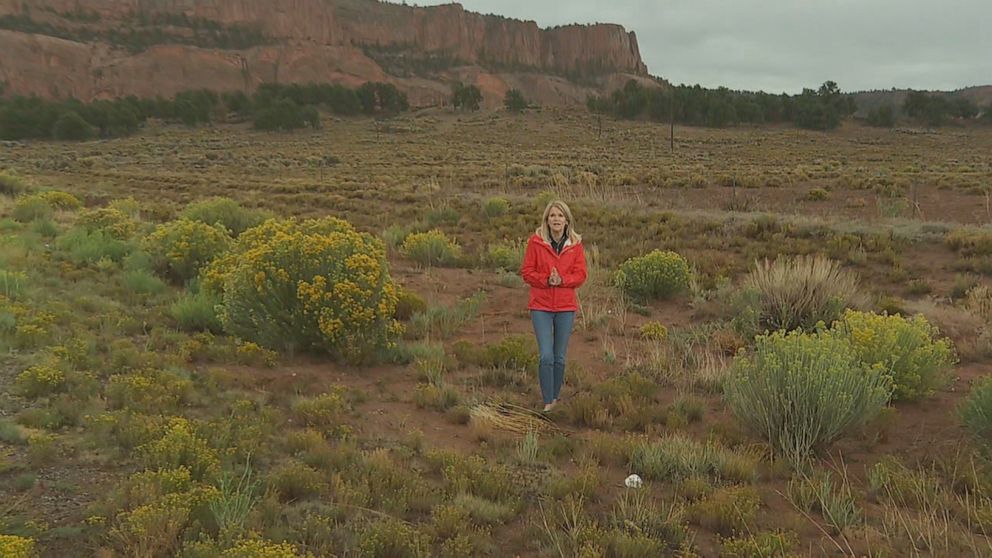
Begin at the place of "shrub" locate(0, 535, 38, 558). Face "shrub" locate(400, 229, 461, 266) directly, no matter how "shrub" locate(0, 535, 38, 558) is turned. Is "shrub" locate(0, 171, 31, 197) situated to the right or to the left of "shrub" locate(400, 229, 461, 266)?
left

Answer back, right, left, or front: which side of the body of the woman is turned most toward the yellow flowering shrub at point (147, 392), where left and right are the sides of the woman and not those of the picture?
right

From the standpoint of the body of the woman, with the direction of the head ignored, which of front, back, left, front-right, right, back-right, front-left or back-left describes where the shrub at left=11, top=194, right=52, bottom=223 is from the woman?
back-right

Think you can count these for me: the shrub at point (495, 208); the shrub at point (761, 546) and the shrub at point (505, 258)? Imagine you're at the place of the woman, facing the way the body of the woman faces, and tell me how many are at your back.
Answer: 2

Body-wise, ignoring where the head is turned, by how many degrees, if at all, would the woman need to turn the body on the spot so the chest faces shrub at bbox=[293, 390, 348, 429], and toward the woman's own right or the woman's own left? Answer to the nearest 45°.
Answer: approximately 45° to the woman's own right

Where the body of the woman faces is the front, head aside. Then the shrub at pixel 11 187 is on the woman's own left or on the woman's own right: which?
on the woman's own right

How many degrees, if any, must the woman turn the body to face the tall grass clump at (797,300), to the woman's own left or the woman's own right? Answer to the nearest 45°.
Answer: approximately 135° to the woman's own left

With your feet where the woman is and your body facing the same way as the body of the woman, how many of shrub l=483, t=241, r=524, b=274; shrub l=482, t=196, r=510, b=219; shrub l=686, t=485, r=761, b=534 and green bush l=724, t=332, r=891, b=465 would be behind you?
2

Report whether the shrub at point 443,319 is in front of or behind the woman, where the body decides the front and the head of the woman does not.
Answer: behind

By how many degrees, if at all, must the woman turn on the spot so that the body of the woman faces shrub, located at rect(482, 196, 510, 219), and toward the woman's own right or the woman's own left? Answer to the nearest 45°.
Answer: approximately 180°

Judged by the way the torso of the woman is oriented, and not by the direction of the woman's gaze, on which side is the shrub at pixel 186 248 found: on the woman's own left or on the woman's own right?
on the woman's own right

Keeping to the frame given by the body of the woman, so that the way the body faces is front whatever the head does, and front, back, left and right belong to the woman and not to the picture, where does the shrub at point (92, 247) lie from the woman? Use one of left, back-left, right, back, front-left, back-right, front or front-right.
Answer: back-right

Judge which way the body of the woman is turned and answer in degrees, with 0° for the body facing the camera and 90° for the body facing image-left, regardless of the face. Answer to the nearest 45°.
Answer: approximately 0°

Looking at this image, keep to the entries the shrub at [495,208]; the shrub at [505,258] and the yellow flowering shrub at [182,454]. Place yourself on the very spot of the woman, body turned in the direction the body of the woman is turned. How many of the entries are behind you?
2

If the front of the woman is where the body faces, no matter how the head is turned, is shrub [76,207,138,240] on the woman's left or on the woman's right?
on the woman's right
